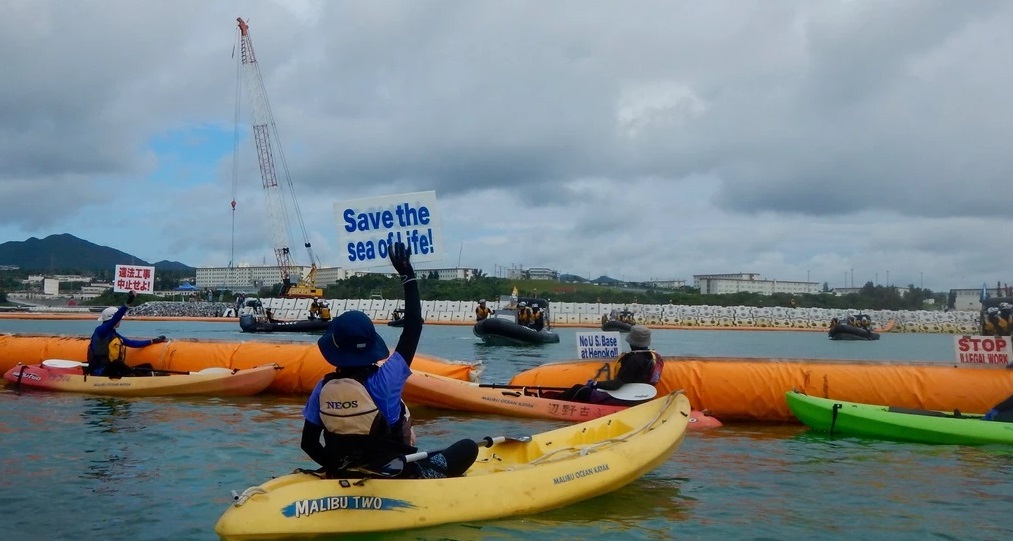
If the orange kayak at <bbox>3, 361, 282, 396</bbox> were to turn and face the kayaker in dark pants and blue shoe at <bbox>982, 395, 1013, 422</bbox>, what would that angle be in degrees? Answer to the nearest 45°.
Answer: approximately 45° to its right

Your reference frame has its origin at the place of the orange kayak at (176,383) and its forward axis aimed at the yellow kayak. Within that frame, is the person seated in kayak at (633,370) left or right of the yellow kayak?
left

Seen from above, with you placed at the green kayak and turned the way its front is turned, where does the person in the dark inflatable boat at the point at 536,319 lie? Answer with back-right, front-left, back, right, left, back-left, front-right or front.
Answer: front-right

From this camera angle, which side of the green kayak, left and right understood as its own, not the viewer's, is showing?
left

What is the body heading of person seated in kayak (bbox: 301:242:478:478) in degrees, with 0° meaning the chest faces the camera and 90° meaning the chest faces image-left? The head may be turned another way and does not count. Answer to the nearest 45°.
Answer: approximately 225°

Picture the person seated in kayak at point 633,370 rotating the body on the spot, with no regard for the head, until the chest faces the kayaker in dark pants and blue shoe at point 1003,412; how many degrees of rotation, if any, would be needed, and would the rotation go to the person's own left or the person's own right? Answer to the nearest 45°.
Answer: approximately 135° to the person's own right

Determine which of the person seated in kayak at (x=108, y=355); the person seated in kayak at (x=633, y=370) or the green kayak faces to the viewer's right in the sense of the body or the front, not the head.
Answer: the person seated in kayak at (x=108, y=355)

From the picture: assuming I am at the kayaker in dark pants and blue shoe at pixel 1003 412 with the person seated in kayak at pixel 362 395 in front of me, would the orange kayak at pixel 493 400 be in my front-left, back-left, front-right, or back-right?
front-right

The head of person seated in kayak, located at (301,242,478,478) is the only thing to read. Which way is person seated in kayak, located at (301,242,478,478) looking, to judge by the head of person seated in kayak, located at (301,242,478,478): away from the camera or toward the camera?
away from the camera

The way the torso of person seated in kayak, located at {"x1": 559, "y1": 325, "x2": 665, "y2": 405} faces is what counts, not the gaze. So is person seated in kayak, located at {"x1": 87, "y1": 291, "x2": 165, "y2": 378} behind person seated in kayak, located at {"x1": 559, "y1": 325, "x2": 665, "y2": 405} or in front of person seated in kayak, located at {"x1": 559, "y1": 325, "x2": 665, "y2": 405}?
in front

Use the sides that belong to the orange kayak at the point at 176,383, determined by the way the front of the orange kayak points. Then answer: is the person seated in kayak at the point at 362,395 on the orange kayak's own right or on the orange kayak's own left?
on the orange kayak's own right

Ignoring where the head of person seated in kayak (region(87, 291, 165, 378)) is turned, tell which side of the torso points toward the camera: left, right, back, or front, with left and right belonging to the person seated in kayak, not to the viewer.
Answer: right

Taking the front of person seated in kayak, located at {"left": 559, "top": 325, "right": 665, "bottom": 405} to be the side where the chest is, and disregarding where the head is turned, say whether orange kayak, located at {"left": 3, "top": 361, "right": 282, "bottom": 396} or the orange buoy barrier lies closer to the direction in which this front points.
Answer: the orange kayak

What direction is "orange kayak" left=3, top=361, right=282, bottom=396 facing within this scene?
to the viewer's right
